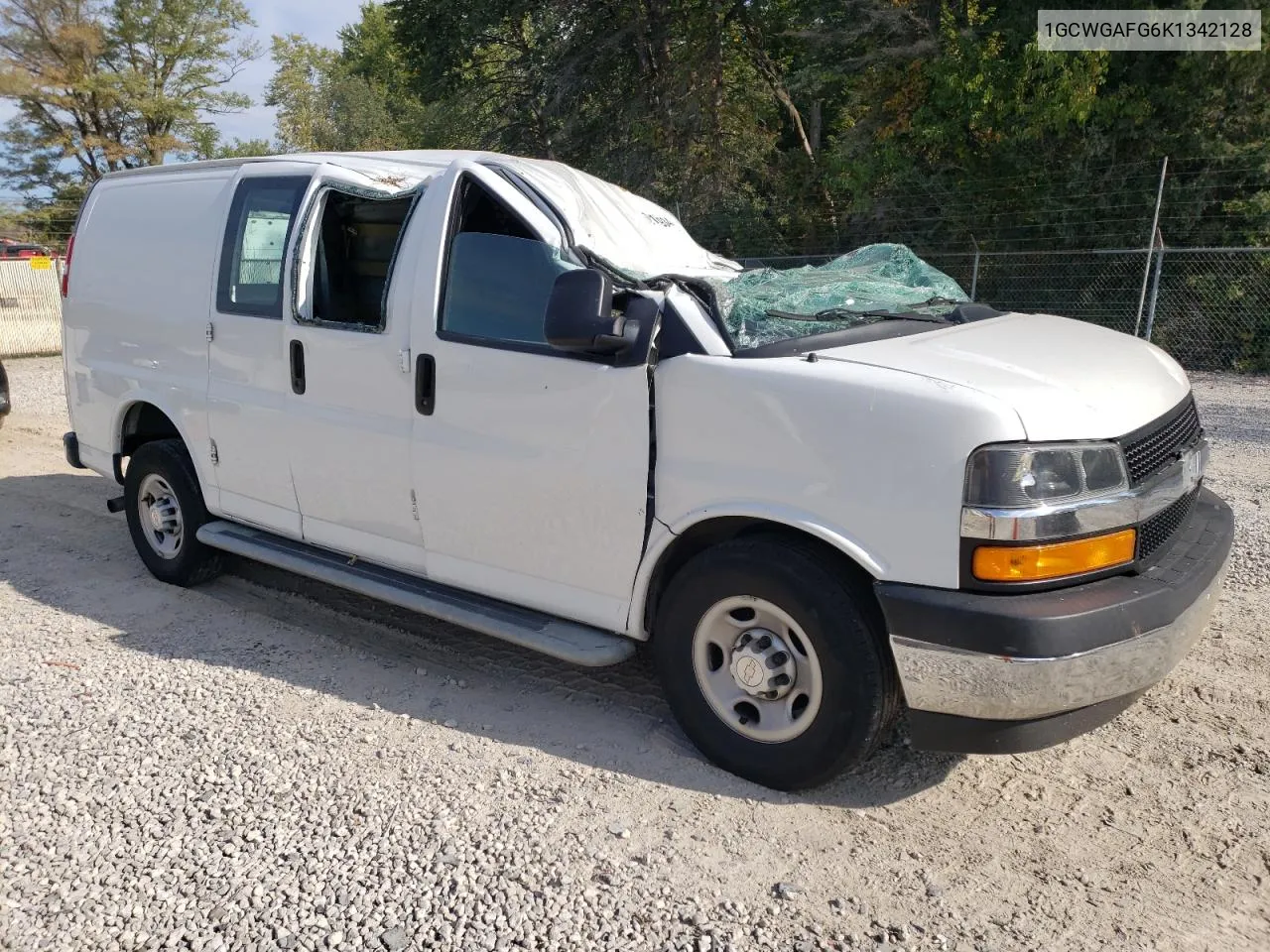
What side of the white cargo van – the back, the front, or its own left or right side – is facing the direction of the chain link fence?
left

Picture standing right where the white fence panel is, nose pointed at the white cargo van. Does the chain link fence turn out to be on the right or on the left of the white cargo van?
left

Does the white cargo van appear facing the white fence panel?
no

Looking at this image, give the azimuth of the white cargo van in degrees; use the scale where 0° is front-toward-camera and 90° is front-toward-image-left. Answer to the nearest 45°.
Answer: approximately 315°

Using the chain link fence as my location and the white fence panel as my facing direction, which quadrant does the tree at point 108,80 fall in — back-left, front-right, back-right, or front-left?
front-right

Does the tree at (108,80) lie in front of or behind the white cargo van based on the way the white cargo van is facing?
behind
